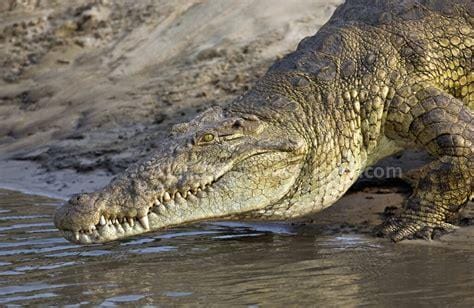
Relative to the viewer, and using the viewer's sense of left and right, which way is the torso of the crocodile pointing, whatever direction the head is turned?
facing to the left of the viewer
